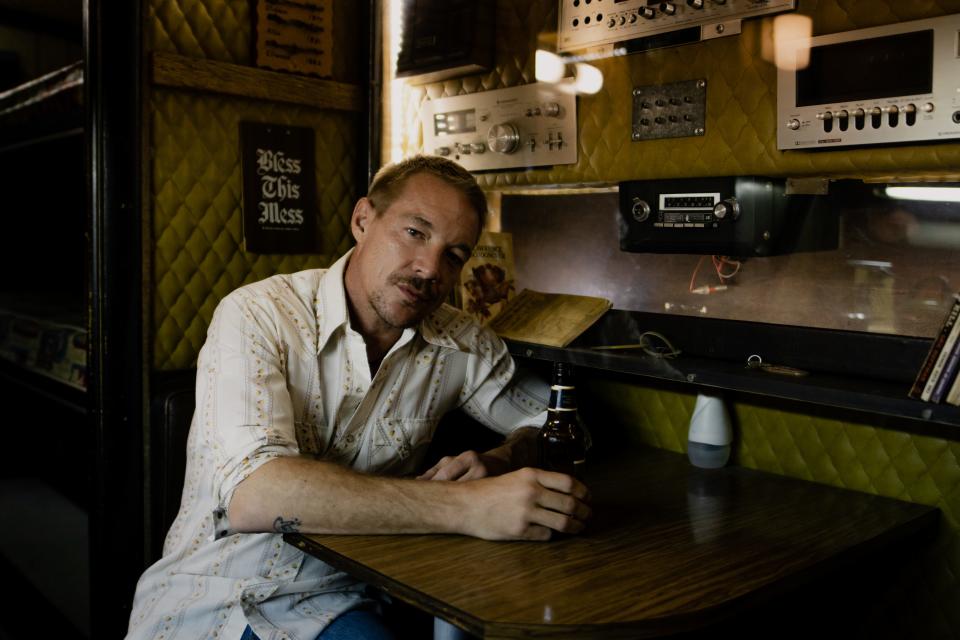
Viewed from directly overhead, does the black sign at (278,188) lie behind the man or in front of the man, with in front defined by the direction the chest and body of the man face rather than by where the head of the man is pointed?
behind

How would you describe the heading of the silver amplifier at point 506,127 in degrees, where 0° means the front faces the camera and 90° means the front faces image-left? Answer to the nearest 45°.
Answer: approximately 45°

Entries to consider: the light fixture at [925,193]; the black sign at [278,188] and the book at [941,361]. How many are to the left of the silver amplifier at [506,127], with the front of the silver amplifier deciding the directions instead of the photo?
2

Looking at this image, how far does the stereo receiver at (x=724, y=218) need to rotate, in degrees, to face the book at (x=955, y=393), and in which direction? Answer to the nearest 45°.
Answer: approximately 90° to its left

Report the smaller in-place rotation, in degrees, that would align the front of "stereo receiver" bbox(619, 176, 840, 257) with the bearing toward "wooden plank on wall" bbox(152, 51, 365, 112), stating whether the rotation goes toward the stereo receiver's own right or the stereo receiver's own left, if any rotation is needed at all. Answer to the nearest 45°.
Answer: approximately 45° to the stereo receiver's own right

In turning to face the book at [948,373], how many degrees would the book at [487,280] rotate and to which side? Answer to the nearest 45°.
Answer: approximately 45° to its left

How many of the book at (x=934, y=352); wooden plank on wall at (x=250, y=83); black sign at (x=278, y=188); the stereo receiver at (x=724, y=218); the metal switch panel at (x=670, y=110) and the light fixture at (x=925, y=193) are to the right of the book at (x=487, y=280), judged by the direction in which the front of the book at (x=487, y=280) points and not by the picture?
2

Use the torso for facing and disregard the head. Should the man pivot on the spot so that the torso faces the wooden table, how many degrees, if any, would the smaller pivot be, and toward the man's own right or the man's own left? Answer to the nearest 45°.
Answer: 0° — they already face it
